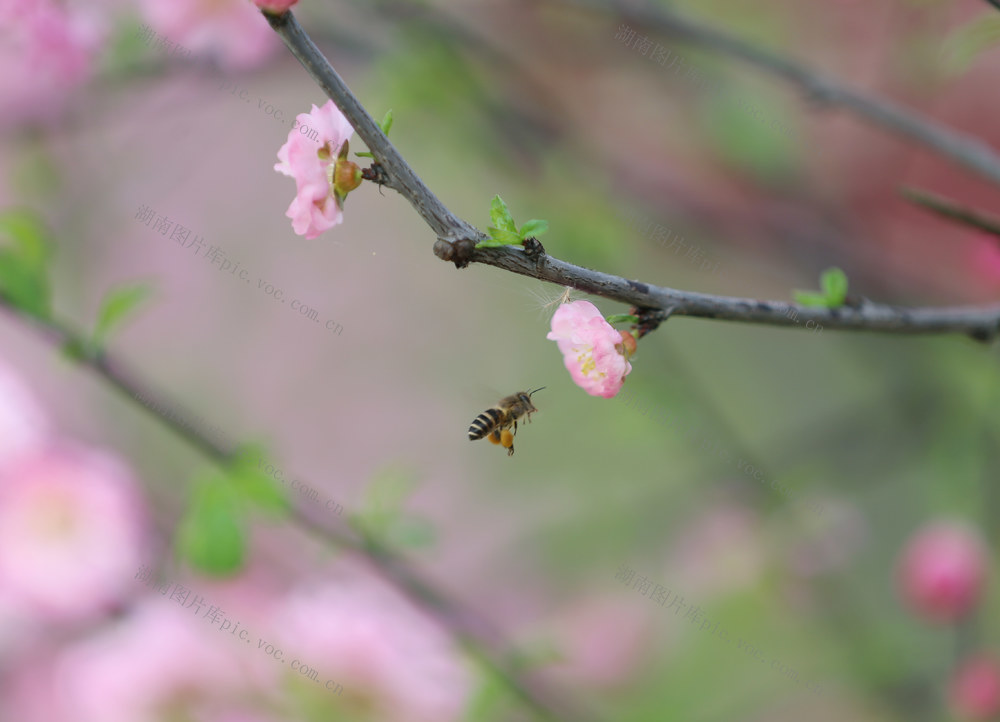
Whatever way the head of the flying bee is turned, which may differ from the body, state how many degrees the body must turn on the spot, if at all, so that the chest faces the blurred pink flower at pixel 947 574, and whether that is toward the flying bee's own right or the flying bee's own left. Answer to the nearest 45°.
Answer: approximately 45° to the flying bee's own left

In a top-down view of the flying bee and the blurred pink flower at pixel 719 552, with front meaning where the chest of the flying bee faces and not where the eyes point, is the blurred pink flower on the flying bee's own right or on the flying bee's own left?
on the flying bee's own left

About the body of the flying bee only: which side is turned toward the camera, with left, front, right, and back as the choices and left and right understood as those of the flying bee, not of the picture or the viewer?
right
